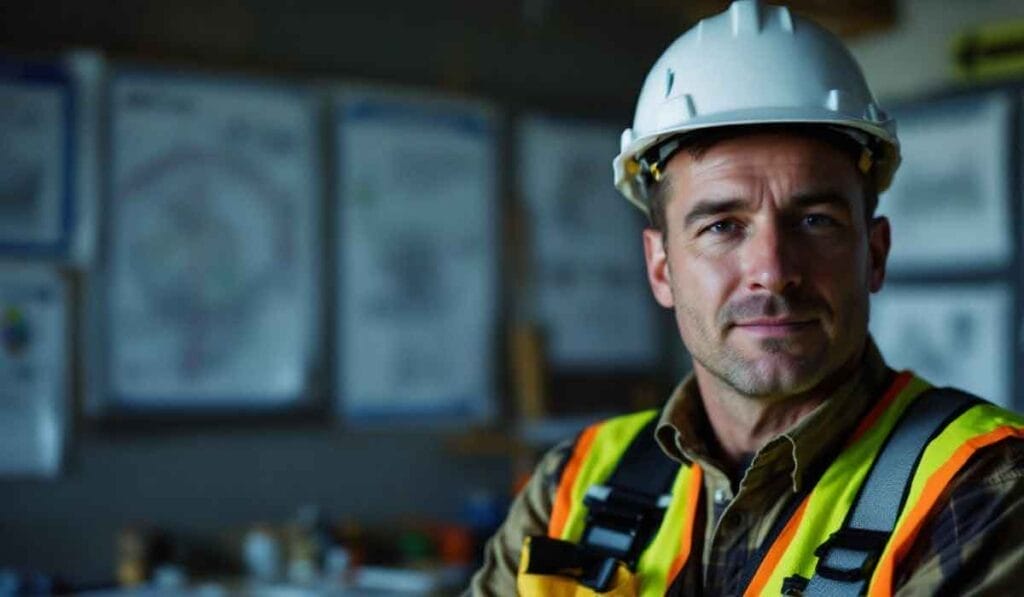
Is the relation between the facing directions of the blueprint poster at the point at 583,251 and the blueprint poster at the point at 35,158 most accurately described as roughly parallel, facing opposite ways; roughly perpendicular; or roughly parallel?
roughly parallel

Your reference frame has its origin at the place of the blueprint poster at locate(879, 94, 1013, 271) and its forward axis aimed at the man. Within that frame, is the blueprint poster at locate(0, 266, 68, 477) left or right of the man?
right

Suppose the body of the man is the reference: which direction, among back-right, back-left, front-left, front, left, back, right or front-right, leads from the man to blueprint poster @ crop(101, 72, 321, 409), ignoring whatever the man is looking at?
back-right

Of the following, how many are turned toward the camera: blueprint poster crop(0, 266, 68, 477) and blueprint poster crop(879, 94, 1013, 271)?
2

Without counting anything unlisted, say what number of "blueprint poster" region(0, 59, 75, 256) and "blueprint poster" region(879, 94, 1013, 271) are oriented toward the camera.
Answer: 2

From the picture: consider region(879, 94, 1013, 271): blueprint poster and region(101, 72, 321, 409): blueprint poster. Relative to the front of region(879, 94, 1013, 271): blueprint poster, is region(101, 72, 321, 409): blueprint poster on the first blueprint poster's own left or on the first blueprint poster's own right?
on the first blueprint poster's own right

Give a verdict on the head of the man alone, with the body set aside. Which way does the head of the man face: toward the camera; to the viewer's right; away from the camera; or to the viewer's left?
toward the camera

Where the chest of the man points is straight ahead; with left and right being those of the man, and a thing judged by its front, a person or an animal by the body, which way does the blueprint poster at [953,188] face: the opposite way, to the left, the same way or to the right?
the same way

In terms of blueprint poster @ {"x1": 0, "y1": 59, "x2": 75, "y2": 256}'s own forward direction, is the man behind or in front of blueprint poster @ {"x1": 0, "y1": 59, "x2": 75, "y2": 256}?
in front

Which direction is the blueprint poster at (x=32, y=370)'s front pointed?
toward the camera

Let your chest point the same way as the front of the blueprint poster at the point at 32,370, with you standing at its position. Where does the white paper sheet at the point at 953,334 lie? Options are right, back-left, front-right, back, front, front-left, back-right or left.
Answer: left

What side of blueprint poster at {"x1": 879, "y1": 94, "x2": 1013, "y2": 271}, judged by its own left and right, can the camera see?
front

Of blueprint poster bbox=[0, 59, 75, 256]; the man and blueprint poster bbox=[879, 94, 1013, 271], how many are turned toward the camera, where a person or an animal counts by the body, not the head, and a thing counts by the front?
3

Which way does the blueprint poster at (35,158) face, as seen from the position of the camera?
facing the viewer

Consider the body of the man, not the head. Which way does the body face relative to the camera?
toward the camera

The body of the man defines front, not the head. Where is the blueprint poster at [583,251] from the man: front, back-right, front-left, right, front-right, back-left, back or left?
back

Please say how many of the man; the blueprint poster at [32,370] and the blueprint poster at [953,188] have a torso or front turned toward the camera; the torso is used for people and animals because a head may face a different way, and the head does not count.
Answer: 3

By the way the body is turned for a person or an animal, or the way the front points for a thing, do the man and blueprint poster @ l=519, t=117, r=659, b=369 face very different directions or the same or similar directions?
same or similar directions
